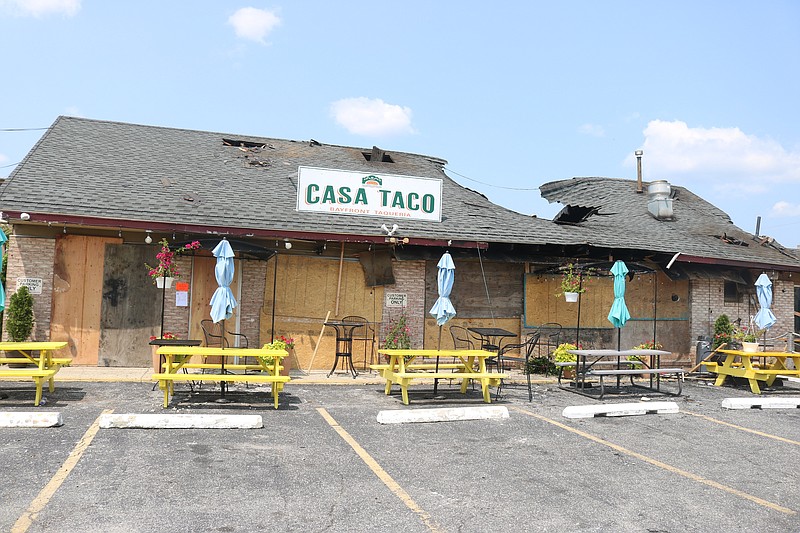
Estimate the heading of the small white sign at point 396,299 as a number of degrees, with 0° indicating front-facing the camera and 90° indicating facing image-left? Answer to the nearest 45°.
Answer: approximately 0°

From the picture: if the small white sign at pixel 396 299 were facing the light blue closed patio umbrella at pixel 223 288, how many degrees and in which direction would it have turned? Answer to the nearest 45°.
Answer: approximately 45° to its right

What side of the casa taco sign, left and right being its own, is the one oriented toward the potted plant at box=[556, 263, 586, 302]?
left

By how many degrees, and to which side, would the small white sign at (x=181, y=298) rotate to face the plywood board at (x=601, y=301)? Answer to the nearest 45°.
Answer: approximately 90° to its left

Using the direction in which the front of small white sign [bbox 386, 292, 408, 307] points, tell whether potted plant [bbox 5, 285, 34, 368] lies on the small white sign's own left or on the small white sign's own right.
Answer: on the small white sign's own right

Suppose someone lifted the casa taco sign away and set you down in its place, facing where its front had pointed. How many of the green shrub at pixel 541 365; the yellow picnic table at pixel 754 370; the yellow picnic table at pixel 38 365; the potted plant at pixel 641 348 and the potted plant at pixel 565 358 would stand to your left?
4

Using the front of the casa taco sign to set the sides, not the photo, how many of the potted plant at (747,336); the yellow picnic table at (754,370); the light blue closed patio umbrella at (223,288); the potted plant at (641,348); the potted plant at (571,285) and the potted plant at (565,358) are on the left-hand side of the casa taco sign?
5
